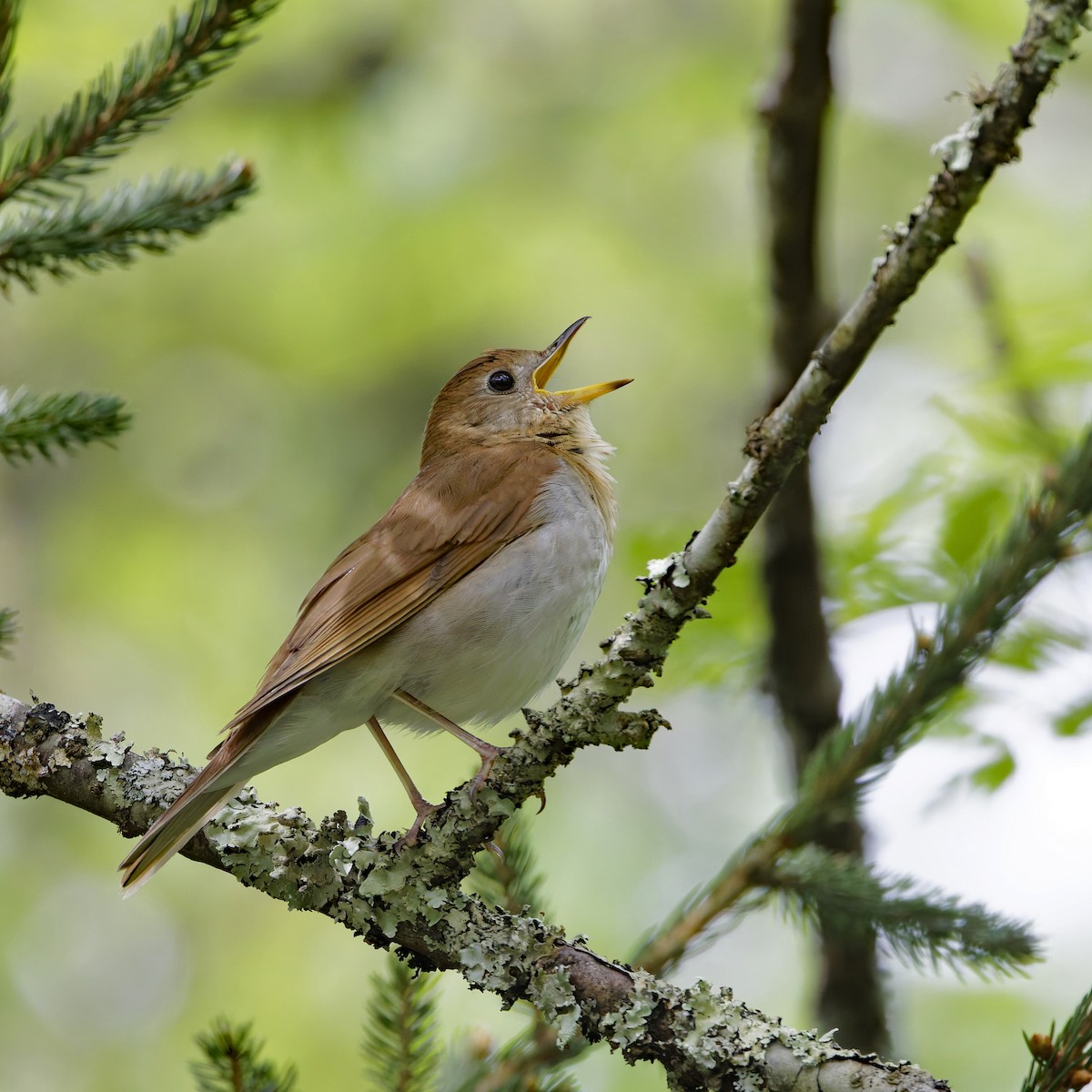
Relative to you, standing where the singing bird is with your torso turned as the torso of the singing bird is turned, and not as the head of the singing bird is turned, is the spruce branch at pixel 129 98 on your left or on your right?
on your right

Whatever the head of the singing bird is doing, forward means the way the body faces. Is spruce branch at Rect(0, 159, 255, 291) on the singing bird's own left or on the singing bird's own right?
on the singing bird's own right

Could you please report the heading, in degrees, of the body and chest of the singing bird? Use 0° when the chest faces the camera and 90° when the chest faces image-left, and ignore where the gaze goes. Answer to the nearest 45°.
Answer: approximately 270°

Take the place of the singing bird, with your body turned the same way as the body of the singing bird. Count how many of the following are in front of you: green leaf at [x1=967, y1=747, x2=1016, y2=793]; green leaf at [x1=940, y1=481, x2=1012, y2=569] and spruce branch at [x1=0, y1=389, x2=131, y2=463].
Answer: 2

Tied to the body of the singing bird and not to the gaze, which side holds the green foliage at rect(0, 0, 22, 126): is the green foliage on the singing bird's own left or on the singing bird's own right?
on the singing bird's own right

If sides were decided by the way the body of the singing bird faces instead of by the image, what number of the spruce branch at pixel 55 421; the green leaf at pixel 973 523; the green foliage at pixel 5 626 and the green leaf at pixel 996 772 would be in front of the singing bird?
2

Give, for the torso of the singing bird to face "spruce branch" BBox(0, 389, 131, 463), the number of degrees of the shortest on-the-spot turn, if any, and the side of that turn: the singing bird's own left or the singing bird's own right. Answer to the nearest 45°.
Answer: approximately 135° to the singing bird's own right
